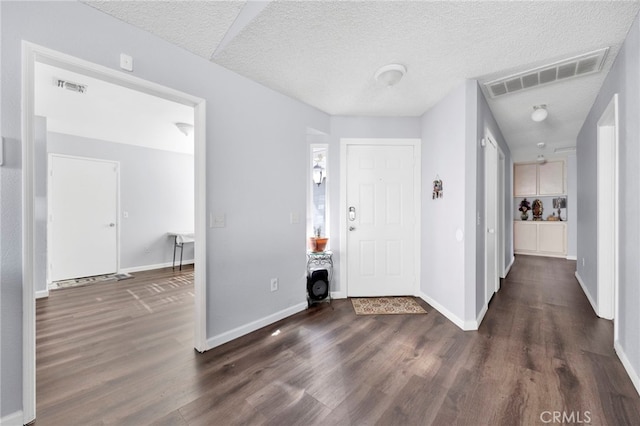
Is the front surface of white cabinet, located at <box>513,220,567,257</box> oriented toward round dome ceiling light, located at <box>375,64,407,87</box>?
yes

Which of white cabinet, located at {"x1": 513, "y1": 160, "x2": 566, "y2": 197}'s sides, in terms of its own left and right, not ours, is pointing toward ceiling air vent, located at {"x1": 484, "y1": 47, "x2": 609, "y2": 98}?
front

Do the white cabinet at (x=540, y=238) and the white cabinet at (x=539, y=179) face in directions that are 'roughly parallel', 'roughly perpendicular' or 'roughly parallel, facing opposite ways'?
roughly parallel

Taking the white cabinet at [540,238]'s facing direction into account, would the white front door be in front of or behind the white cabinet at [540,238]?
in front

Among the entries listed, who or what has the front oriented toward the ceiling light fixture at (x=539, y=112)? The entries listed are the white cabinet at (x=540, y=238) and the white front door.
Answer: the white cabinet

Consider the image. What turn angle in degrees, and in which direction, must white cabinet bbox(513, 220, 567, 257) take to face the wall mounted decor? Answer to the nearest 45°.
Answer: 0° — it already faces it

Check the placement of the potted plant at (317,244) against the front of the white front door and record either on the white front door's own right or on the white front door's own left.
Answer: on the white front door's own right

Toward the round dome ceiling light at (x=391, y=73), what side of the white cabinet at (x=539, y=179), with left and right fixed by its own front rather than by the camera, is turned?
front

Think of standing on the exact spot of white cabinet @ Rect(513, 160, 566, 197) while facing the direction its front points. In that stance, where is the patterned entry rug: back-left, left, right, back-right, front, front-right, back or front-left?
front-right

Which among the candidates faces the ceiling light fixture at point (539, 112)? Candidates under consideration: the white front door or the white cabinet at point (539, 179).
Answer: the white cabinet

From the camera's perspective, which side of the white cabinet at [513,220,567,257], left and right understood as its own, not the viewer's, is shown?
front

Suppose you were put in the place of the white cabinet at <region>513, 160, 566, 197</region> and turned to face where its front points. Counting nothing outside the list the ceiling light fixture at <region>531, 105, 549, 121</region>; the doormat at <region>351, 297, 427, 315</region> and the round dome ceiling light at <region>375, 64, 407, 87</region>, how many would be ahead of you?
3
